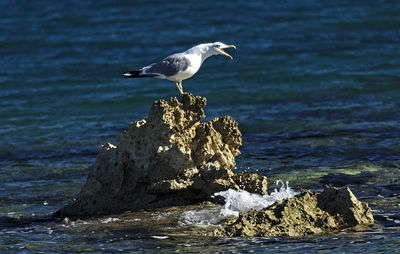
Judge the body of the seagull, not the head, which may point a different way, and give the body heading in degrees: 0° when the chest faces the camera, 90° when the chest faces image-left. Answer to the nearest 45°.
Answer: approximately 270°

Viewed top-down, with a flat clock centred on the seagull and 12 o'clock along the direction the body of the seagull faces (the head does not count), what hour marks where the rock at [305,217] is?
The rock is roughly at 2 o'clock from the seagull.
